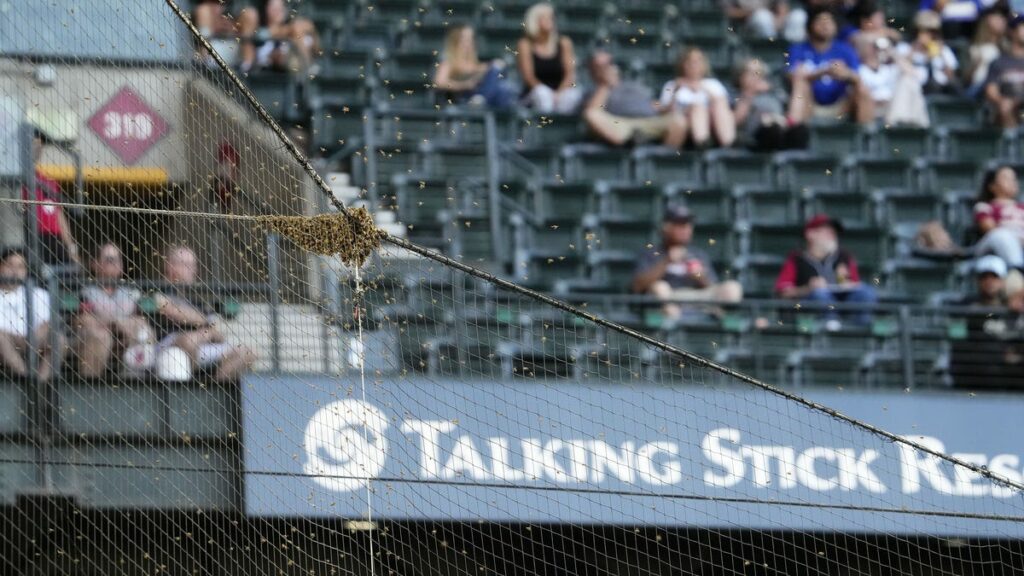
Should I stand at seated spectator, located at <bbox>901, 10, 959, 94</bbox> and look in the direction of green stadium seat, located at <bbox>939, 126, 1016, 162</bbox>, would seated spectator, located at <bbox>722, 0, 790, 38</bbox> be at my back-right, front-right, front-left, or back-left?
back-right

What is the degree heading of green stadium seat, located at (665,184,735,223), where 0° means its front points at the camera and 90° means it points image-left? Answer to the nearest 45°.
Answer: approximately 0°

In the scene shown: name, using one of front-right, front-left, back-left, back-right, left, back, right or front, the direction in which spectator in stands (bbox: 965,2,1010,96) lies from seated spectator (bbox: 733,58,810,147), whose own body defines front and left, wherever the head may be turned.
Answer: left

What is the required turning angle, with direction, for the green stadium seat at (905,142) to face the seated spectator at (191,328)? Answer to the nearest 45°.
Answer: approximately 45° to its right

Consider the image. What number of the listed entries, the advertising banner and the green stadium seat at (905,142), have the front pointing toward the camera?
2

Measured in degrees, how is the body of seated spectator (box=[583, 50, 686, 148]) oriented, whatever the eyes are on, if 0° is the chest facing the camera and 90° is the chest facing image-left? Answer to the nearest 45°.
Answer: approximately 315°

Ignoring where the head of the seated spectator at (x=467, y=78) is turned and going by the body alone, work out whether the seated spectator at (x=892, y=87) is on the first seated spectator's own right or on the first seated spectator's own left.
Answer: on the first seated spectator's own left
